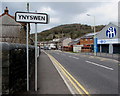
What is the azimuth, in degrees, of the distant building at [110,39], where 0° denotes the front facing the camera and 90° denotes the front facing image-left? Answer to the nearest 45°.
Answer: approximately 0°
